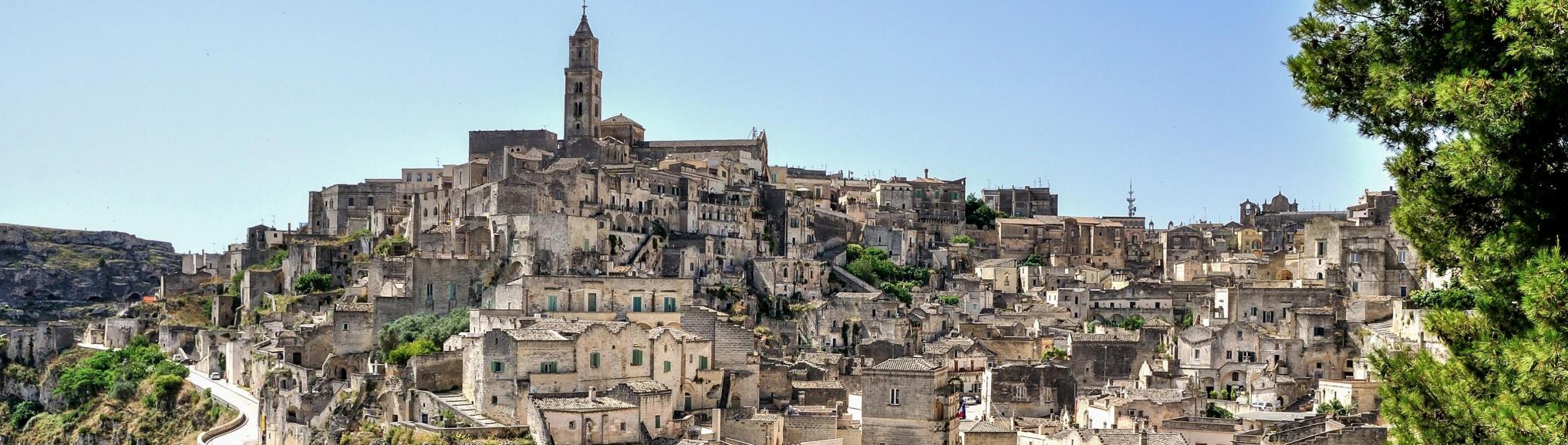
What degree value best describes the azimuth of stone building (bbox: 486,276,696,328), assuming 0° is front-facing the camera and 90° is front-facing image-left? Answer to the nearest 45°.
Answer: approximately 0°

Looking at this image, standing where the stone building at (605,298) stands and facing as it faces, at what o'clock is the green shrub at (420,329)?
The green shrub is roughly at 4 o'clock from the stone building.

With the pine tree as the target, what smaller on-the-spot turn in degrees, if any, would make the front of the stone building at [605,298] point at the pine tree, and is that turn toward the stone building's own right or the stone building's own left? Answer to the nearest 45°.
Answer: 0° — it already faces it

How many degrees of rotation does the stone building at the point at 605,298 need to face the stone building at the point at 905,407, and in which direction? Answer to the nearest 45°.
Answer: approximately 45° to its left

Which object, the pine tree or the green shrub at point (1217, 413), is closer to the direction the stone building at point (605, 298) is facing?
the pine tree

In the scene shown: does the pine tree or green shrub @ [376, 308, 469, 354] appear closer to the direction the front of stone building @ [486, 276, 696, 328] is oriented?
the pine tree

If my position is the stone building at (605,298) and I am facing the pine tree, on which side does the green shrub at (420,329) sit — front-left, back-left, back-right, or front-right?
back-right

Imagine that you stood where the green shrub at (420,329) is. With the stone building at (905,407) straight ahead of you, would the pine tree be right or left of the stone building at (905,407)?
right

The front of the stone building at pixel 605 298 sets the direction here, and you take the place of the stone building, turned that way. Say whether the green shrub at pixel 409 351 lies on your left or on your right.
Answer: on your right

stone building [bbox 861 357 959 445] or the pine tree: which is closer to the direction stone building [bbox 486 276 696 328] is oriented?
the pine tree

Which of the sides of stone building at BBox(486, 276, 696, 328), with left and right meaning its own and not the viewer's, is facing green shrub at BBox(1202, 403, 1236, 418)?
left

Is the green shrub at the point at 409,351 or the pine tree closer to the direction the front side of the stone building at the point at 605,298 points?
the pine tree
